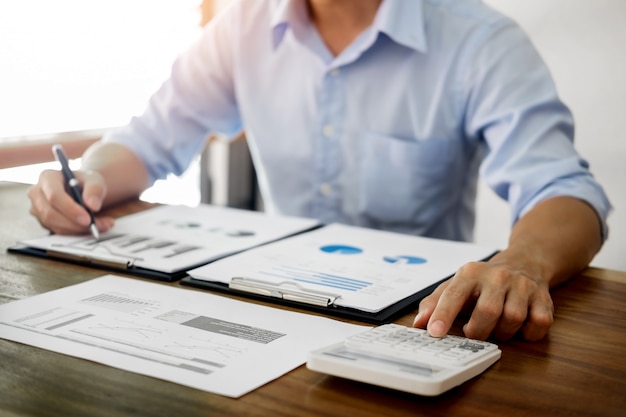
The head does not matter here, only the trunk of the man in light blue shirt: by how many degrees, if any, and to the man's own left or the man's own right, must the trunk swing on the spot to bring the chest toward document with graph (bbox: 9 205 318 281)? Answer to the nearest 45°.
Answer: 0° — they already face it

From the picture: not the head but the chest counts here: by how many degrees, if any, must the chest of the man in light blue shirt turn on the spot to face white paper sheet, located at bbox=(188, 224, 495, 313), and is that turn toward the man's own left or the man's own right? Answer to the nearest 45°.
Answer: approximately 45° to the man's own left

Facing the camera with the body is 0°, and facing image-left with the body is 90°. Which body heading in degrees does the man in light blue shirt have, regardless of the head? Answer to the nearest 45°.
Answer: approximately 45°

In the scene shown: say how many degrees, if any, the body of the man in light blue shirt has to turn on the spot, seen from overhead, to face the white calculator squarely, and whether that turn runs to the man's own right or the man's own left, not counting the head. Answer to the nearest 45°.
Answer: approximately 45° to the man's own left
